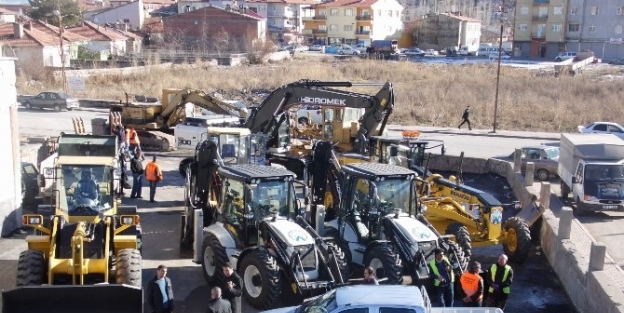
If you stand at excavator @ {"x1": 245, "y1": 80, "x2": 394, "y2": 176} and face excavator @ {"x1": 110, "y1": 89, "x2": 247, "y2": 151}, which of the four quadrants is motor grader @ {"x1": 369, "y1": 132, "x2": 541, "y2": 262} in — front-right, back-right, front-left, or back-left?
back-left

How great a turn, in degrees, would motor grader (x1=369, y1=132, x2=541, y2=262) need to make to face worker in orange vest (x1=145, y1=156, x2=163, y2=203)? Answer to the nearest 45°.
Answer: approximately 135° to its right

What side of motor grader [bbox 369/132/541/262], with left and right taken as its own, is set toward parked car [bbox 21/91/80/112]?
back

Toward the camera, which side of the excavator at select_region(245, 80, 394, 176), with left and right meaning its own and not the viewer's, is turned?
right

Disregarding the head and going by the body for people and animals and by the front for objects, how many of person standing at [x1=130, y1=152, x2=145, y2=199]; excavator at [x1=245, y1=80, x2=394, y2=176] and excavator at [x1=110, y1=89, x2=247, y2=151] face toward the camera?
0

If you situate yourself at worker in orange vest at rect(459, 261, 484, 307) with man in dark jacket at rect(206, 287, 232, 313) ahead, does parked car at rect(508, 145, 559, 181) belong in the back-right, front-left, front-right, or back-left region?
back-right

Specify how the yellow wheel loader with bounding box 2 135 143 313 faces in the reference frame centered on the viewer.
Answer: facing the viewer
